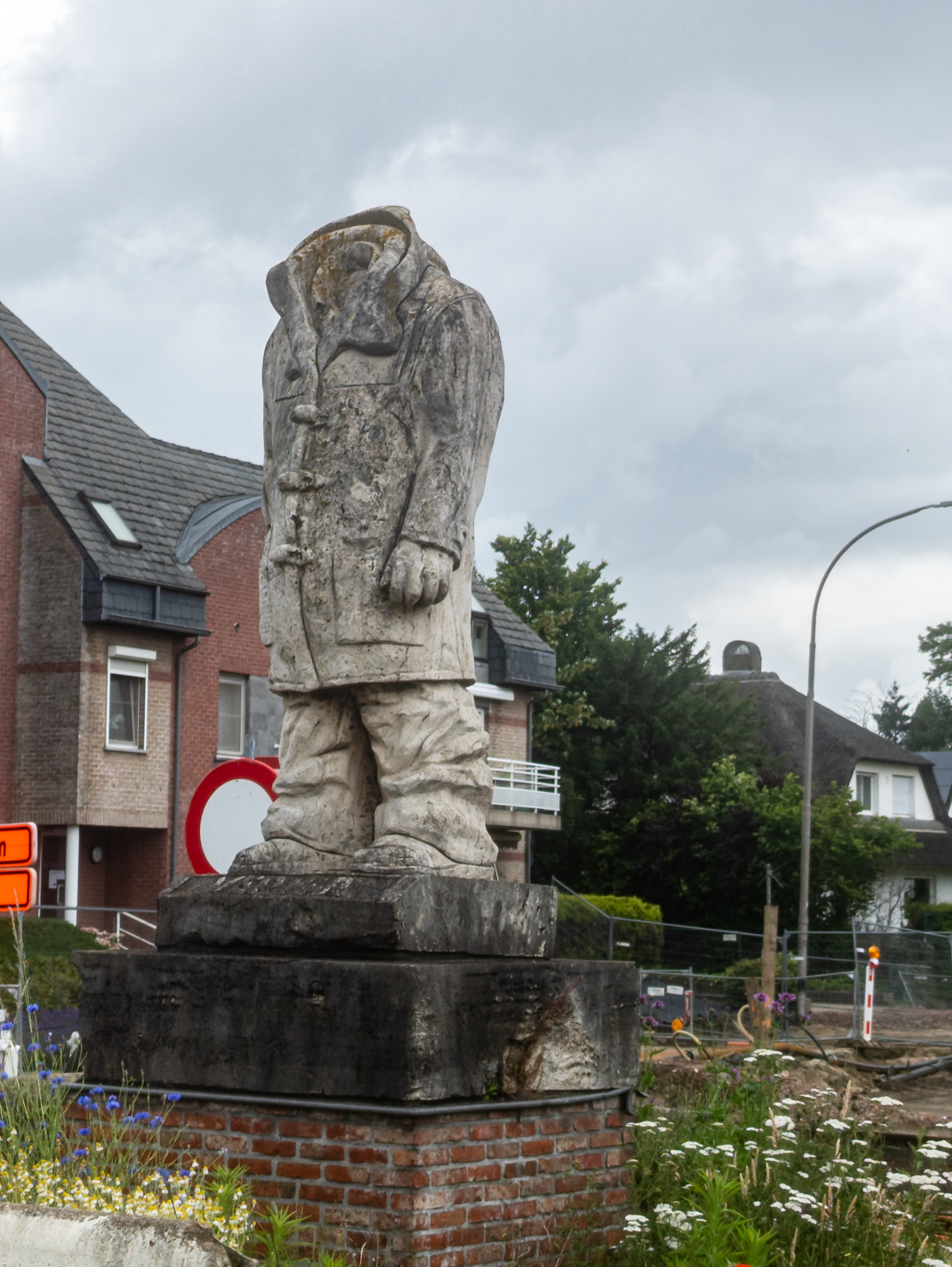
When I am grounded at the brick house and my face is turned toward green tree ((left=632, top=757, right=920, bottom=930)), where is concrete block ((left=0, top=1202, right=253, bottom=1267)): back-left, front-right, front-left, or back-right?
back-right

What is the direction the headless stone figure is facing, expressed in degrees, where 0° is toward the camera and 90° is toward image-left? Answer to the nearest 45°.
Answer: approximately 45°

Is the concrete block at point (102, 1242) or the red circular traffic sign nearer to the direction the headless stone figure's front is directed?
the concrete block

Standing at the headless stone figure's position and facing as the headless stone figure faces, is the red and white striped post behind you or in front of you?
behind

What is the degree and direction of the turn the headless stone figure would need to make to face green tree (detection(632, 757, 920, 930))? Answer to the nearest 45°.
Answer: approximately 135° to its right

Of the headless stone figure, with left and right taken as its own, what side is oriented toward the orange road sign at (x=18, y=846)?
right

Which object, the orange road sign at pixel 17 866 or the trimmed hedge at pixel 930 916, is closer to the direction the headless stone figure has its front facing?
the orange road sign

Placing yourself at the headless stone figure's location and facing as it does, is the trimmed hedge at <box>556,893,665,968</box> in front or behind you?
behind

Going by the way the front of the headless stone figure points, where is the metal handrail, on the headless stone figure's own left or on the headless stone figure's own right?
on the headless stone figure's own right

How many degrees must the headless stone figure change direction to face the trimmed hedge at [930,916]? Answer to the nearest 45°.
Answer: approximately 135° to its right

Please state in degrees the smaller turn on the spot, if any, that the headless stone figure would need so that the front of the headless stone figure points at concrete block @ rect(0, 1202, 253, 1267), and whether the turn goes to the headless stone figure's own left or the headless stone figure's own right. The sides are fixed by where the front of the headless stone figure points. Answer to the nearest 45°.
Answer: approximately 45° to the headless stone figure's own left
